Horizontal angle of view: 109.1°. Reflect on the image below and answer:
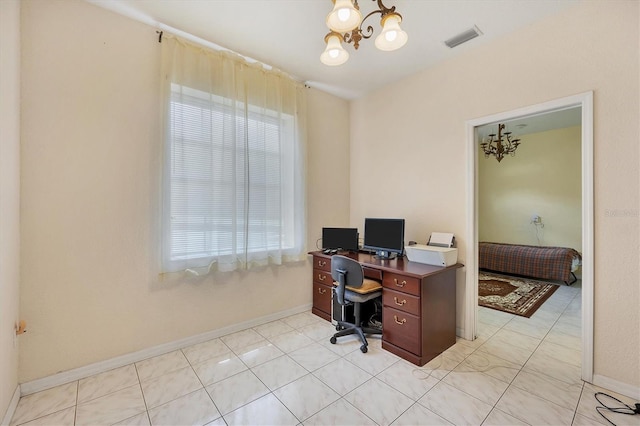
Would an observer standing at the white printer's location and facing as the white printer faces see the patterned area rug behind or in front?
behind

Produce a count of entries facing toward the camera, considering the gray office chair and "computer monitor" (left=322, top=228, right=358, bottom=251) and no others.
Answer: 1

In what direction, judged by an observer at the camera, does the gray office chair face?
facing away from the viewer and to the right of the viewer

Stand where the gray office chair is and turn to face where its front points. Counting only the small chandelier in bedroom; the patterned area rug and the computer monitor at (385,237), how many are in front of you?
3

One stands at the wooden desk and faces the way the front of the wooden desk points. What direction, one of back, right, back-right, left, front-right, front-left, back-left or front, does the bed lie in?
back

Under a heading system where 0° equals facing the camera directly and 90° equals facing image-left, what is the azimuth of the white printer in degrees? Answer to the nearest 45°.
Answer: approximately 45°

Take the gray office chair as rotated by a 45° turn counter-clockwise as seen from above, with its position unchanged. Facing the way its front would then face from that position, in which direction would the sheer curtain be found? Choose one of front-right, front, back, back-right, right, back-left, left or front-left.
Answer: left

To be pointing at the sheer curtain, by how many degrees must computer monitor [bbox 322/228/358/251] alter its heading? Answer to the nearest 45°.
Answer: approximately 45° to its right

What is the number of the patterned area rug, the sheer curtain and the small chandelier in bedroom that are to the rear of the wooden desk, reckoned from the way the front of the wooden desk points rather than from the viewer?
2
